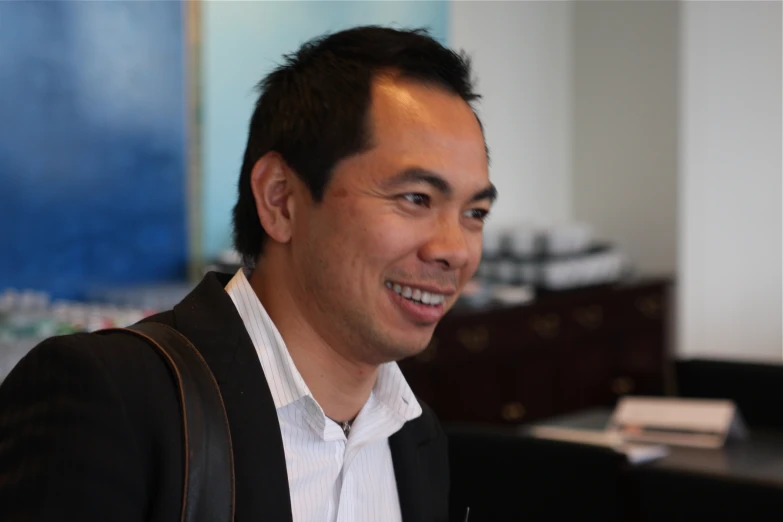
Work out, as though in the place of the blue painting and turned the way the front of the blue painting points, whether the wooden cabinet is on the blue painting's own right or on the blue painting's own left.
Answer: on the blue painting's own left

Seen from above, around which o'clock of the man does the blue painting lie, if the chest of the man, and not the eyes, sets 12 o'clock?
The blue painting is roughly at 7 o'clock from the man.

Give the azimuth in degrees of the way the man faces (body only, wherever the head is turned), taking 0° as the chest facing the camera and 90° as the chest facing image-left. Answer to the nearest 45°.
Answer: approximately 315°

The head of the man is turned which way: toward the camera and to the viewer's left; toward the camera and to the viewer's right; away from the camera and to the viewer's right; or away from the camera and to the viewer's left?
toward the camera and to the viewer's right

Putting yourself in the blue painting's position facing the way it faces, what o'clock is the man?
The man is roughly at 12 o'clock from the blue painting.

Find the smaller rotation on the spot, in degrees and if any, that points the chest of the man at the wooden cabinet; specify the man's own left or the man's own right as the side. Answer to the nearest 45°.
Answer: approximately 135° to the man's own left
